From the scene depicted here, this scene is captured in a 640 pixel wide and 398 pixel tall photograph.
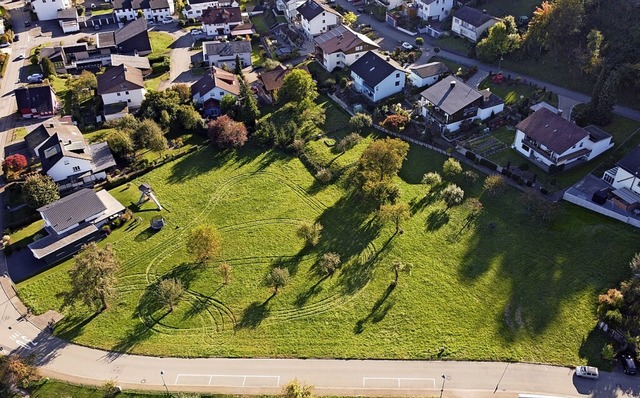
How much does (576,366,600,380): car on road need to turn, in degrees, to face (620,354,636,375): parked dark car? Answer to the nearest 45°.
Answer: approximately 135° to its right

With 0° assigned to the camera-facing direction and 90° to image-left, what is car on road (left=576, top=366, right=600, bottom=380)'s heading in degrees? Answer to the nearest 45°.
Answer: approximately 90°
